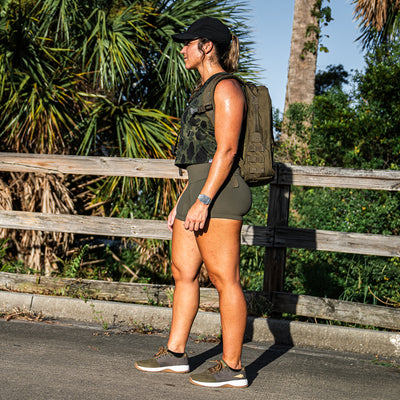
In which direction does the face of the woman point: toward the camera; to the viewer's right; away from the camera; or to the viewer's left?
to the viewer's left

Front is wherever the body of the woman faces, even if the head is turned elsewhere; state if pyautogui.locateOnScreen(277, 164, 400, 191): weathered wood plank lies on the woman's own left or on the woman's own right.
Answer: on the woman's own right

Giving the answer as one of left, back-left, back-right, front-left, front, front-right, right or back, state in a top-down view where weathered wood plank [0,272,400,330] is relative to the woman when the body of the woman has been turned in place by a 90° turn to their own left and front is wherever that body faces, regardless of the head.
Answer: back

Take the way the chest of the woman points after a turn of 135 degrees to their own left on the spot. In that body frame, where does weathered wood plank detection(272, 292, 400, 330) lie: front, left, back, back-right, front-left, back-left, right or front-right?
left

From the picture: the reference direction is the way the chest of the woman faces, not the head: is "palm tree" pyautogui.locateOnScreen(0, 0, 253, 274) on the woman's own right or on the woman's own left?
on the woman's own right

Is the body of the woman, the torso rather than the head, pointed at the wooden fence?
no

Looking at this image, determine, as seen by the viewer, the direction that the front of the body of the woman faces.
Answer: to the viewer's left

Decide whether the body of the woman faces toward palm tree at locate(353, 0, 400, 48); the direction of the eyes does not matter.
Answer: no
